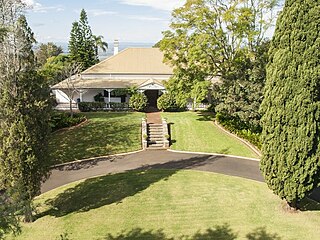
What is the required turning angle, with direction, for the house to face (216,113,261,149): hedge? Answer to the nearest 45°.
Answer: approximately 45° to its left

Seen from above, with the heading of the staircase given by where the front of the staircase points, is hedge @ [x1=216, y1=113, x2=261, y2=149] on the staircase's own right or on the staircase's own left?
on the staircase's own left

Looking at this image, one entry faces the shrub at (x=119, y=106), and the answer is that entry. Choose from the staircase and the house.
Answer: the house

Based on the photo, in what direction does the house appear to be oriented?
toward the camera

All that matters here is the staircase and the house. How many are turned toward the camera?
2

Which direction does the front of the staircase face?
toward the camera

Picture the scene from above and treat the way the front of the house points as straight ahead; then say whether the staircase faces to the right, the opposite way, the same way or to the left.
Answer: the same way

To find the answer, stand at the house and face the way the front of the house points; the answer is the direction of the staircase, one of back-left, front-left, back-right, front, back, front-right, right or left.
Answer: front

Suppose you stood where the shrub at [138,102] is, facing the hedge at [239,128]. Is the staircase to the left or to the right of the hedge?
right

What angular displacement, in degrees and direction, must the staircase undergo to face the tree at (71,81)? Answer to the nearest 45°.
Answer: approximately 135° to its right
